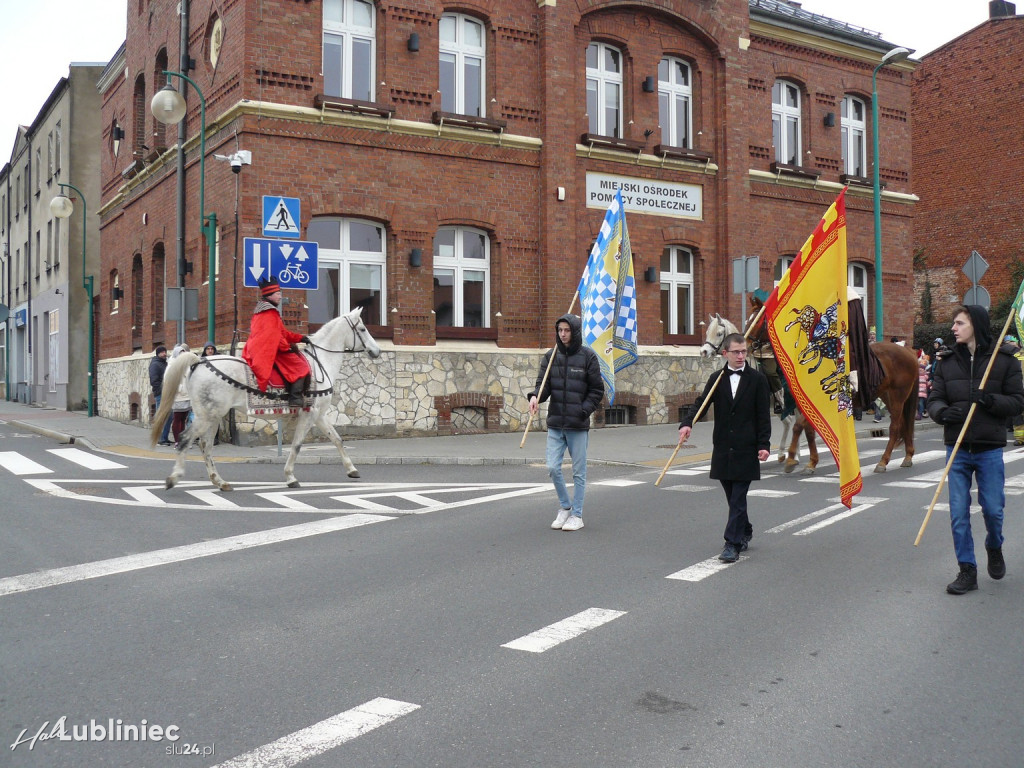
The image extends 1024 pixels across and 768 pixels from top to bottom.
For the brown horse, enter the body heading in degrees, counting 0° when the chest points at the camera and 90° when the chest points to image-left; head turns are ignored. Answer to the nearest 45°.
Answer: approximately 90°

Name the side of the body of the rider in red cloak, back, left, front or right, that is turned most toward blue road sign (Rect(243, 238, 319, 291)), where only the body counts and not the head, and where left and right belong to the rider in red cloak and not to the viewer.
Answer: left

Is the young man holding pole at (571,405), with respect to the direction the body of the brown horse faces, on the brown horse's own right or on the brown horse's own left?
on the brown horse's own left

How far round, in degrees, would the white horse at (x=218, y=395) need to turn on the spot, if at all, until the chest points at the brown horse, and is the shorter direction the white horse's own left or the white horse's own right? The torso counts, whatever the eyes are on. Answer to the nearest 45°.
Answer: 0° — it already faces it

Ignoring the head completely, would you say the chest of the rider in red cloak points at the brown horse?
yes

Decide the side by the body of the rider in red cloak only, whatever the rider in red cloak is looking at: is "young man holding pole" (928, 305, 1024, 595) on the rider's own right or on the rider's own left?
on the rider's own right

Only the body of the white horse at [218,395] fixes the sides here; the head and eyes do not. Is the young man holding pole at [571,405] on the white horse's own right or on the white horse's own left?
on the white horse's own right

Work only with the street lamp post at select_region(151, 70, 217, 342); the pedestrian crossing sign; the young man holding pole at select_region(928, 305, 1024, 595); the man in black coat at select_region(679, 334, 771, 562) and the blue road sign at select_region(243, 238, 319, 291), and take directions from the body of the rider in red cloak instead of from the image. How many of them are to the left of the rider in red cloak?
3

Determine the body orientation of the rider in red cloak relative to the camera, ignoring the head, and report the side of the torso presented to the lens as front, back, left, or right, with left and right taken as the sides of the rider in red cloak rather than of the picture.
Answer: right

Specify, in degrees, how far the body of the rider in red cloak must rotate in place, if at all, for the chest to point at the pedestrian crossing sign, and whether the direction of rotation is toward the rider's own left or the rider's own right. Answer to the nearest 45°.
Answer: approximately 90° to the rider's own left

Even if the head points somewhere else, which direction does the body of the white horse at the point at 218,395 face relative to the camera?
to the viewer's right

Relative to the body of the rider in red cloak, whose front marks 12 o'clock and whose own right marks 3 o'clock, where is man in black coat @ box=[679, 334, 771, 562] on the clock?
The man in black coat is roughly at 2 o'clock from the rider in red cloak.

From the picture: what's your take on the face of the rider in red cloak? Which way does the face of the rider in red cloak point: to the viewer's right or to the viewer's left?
to the viewer's right

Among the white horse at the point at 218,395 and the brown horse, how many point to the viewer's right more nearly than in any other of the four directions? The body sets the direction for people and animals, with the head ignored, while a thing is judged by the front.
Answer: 1

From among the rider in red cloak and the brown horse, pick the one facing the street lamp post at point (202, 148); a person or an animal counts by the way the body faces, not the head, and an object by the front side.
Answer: the brown horse

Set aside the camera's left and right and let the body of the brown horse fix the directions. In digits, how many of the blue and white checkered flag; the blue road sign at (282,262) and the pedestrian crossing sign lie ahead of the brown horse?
3
